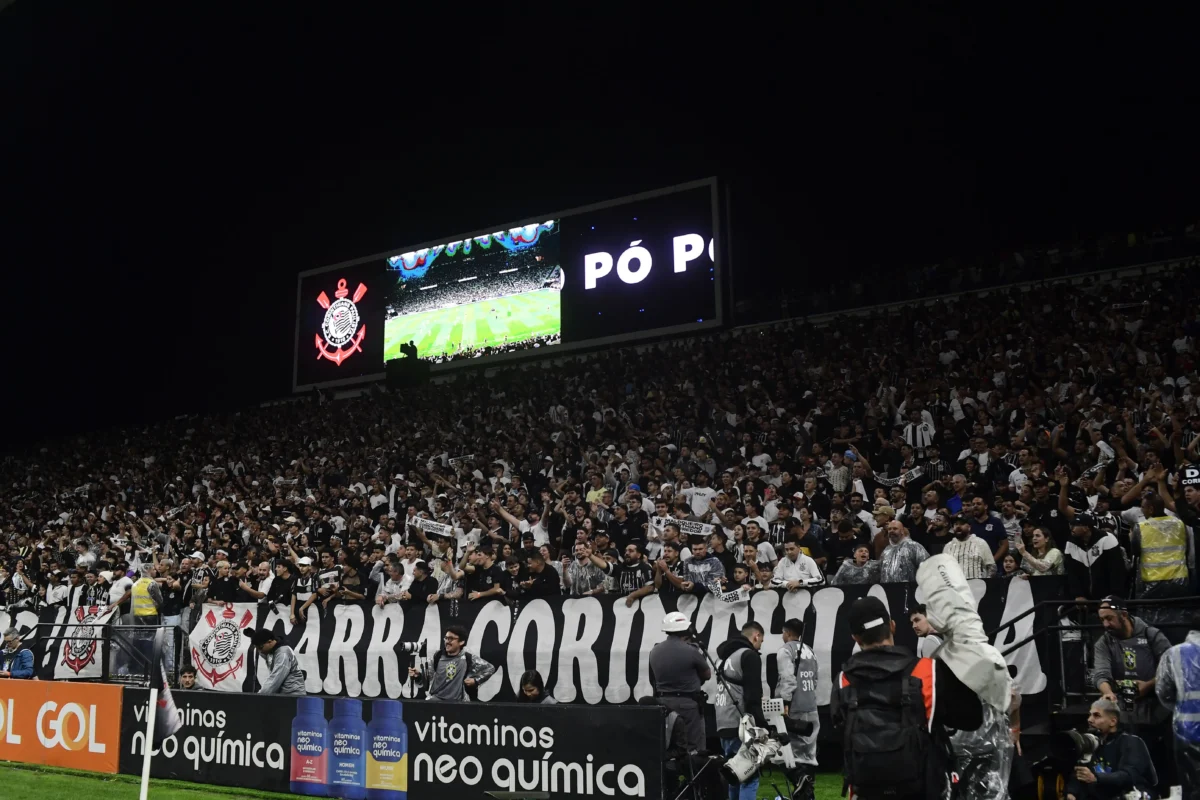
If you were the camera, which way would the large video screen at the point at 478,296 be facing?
facing the viewer and to the left of the viewer

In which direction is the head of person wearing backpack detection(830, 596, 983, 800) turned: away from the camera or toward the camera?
away from the camera

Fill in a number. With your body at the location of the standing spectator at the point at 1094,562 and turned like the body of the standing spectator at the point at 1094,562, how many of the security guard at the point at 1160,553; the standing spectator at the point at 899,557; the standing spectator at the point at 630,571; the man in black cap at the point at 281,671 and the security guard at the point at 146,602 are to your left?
1

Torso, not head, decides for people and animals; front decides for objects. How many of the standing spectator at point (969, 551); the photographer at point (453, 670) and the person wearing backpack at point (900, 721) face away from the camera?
1

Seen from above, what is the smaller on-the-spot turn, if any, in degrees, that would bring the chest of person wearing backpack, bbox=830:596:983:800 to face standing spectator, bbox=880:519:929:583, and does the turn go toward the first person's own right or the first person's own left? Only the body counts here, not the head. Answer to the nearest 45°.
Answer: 0° — they already face them

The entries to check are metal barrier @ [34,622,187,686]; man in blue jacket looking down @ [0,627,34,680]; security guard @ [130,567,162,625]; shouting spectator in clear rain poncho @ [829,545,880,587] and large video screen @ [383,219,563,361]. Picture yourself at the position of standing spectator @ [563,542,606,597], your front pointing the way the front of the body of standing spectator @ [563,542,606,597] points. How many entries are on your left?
1

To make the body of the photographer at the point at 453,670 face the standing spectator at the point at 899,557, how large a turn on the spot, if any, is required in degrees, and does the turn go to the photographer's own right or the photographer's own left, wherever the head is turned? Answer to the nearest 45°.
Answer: approximately 135° to the photographer's own left

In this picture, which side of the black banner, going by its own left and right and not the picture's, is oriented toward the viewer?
front

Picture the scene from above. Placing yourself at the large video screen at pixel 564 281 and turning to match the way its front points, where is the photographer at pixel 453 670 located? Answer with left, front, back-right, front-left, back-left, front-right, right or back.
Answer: front-left

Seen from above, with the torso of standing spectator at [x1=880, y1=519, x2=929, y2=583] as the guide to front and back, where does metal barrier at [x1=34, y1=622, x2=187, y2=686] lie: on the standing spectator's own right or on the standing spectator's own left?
on the standing spectator's own right

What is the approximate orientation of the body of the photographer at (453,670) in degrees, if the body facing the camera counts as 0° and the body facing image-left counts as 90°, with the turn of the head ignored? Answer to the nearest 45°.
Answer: approximately 45°

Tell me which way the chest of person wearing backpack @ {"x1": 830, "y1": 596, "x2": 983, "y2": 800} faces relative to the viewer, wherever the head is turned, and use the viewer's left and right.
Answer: facing away from the viewer

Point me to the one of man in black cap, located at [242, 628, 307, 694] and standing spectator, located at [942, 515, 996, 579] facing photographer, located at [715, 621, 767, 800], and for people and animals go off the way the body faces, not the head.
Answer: the standing spectator
